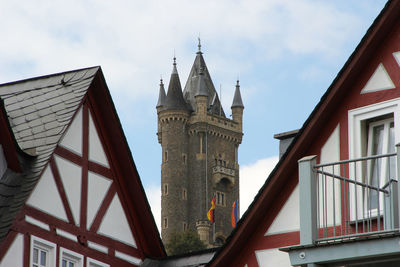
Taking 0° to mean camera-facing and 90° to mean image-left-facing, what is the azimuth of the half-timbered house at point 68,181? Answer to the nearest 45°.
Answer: approximately 315°
